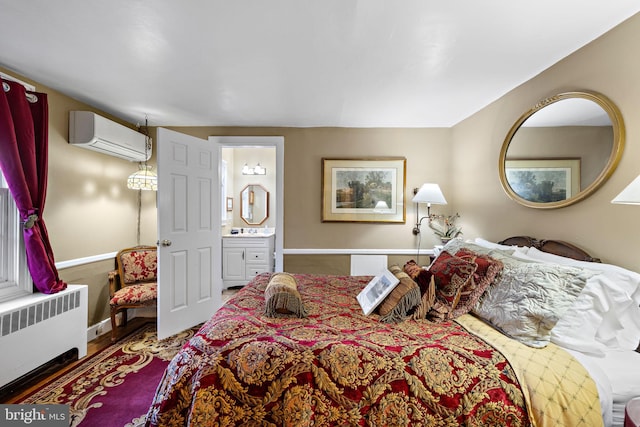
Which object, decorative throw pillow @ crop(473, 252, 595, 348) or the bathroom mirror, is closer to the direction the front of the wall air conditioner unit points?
the decorative throw pillow

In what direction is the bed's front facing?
to the viewer's left

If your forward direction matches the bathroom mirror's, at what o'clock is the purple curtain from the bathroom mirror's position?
The purple curtain is roughly at 1 o'clock from the bathroom mirror.

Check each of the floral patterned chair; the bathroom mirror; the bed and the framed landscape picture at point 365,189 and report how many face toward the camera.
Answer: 3

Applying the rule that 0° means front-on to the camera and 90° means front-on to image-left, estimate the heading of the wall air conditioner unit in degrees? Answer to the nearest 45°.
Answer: approximately 315°

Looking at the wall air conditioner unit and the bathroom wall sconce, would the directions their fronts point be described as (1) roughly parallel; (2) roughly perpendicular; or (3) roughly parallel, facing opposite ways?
roughly perpendicular

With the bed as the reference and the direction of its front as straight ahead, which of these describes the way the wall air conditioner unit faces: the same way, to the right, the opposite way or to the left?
the opposite way

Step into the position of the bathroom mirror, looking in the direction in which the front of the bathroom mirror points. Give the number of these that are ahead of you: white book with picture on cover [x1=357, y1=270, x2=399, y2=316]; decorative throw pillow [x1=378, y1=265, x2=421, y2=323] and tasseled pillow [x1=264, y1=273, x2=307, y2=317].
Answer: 3
